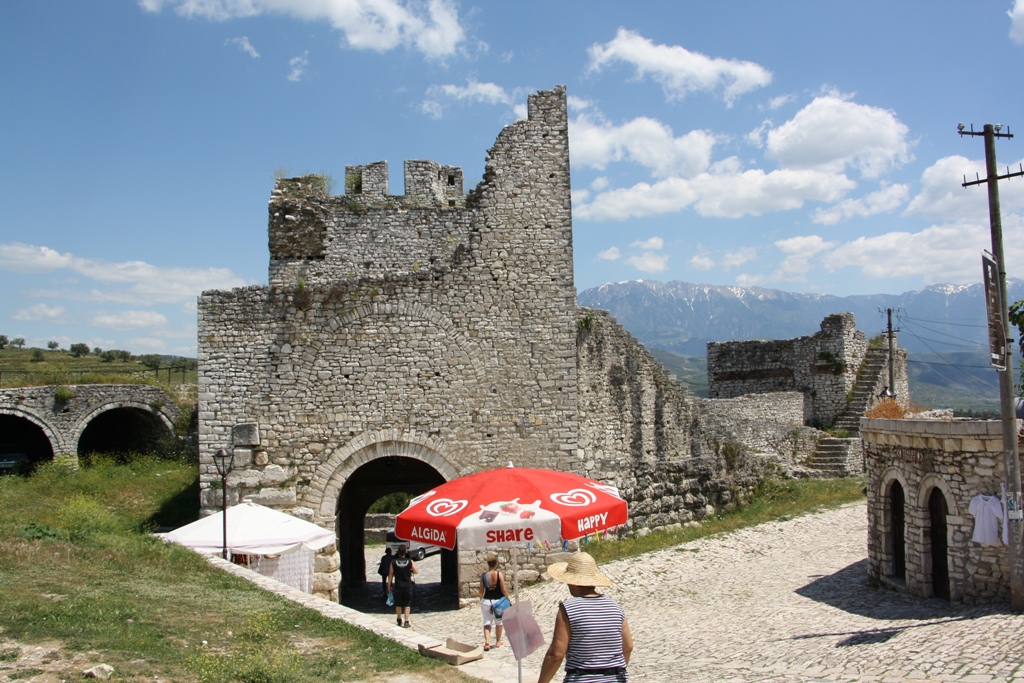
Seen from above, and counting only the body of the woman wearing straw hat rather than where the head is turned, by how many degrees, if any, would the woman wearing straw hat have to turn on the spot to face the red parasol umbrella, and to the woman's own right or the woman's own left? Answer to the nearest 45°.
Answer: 0° — they already face it

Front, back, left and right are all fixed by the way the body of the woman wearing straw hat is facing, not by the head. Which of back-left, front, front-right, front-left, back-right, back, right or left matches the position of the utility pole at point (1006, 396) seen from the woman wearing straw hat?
front-right

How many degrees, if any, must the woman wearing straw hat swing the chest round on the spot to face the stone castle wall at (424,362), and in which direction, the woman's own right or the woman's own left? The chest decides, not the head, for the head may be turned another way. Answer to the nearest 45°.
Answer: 0° — they already face it

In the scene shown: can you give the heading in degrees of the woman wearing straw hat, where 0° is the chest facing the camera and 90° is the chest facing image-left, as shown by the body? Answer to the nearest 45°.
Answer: approximately 180°

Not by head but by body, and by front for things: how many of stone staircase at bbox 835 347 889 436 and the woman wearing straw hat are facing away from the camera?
1

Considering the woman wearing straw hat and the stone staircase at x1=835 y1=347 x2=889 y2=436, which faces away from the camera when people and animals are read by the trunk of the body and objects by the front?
the woman wearing straw hat

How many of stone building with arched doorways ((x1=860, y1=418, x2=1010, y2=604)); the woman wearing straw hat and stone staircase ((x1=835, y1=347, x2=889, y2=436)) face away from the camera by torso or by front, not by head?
1

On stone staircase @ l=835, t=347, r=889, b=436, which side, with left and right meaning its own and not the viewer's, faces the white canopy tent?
front

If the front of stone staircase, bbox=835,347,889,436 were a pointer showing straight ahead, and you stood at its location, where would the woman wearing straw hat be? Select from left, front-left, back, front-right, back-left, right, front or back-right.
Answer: front-left

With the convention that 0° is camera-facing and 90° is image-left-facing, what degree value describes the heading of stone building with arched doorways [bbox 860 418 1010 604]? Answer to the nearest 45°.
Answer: approximately 45°

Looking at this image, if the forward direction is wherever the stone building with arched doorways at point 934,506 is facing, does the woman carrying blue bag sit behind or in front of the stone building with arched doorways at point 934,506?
in front
